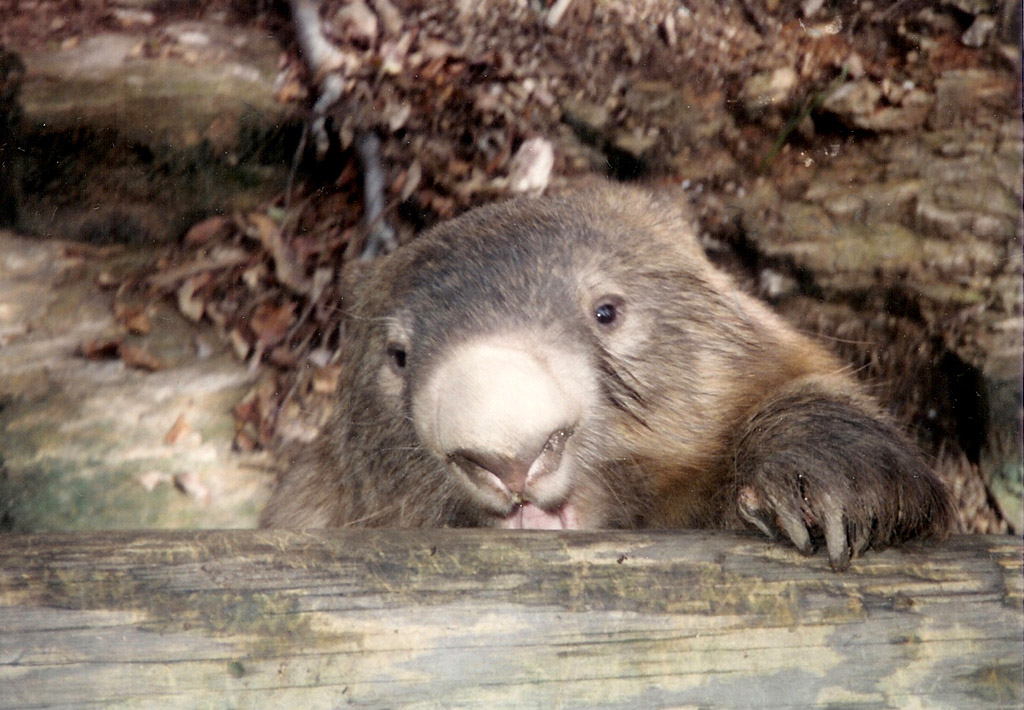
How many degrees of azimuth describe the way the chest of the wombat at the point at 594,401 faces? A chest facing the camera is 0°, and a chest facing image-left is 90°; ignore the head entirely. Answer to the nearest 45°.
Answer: approximately 0°

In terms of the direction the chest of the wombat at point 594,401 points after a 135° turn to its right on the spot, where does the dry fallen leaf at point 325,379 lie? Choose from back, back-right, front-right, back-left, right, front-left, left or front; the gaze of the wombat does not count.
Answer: front

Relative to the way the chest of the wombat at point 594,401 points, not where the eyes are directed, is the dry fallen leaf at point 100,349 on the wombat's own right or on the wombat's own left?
on the wombat's own right

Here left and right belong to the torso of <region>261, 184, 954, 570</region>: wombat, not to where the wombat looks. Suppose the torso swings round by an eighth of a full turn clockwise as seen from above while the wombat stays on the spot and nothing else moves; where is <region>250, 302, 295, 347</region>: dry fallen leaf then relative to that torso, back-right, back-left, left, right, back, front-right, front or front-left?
right

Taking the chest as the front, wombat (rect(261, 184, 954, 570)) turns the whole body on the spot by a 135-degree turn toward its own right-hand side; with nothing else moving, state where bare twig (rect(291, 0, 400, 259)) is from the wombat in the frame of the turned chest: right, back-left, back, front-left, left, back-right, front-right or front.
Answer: front

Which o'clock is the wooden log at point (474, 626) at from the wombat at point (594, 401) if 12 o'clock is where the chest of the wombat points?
The wooden log is roughly at 12 o'clock from the wombat.

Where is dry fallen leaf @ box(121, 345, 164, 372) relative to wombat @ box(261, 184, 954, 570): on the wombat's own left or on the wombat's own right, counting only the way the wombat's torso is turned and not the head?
on the wombat's own right

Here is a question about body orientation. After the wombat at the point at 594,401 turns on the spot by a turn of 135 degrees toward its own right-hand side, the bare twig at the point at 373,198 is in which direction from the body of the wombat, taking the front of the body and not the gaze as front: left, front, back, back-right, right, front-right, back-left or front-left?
front
